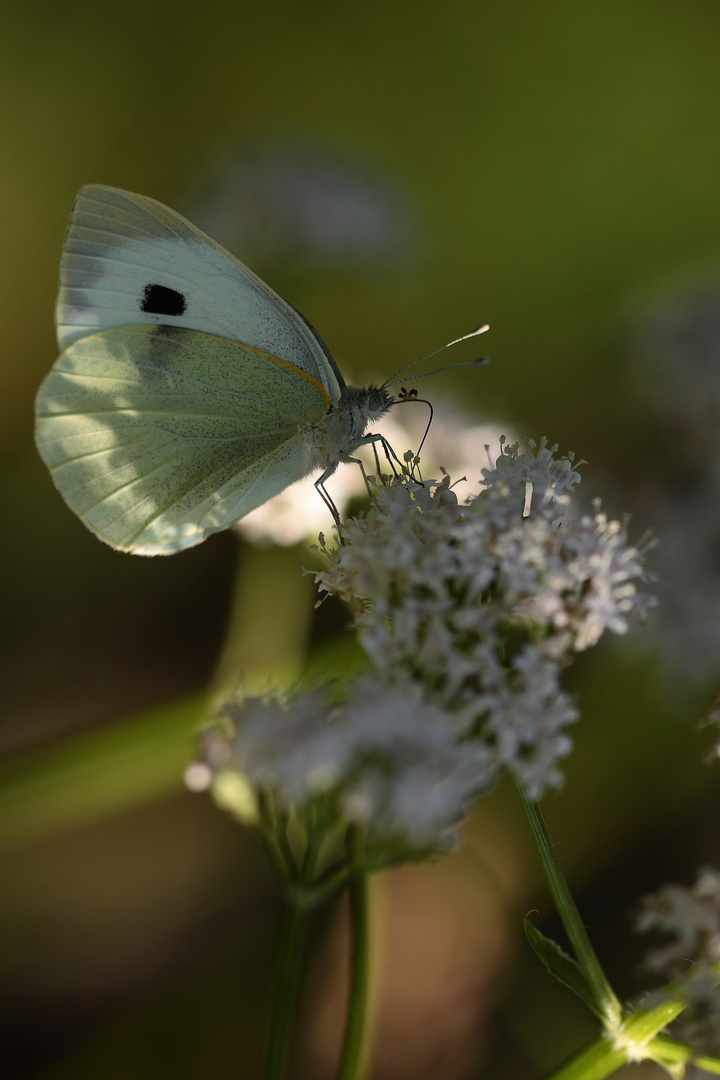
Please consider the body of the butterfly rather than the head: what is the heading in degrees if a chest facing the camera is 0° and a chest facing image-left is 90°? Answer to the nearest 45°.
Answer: approximately 270°
